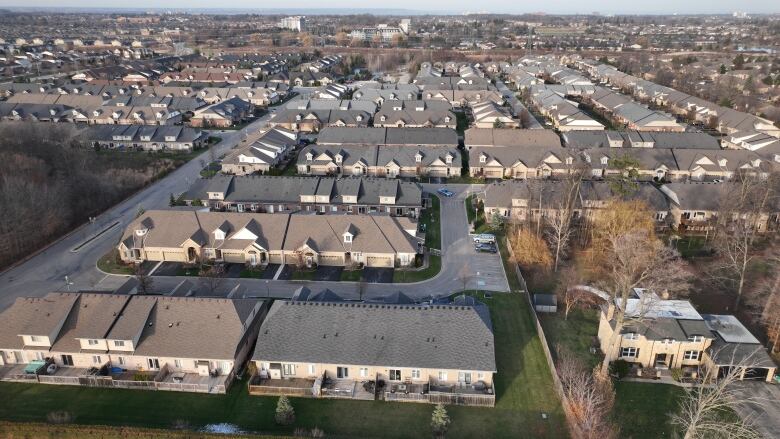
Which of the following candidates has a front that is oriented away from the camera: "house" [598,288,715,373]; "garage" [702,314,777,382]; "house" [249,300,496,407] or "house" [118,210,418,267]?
"house" [249,300,496,407]

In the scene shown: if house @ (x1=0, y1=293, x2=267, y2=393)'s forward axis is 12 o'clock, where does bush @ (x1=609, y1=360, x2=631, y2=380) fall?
The bush is roughly at 4 o'clock from the house.

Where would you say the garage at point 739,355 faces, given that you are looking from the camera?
facing the viewer

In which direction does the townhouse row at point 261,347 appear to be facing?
away from the camera

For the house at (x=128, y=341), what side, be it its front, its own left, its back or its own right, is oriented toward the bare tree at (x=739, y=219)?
right

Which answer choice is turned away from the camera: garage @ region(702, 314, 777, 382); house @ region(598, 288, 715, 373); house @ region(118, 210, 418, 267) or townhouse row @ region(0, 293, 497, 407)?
the townhouse row

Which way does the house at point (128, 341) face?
away from the camera

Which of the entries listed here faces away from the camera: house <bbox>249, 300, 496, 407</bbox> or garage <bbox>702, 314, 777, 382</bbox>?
house <bbox>249, 300, 496, 407</bbox>

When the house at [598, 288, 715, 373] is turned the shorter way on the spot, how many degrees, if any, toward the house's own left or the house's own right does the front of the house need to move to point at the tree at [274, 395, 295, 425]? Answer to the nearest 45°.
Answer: approximately 45° to the house's own right

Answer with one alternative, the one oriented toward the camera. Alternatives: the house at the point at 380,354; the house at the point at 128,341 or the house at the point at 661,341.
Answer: the house at the point at 661,341

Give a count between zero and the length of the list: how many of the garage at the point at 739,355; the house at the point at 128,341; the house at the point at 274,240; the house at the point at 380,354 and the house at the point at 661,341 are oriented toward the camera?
3

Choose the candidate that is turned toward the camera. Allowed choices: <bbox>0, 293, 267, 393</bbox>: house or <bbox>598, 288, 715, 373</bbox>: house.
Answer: <bbox>598, 288, 715, 373</bbox>: house

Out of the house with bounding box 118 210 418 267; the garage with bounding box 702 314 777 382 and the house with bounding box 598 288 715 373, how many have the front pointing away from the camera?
0

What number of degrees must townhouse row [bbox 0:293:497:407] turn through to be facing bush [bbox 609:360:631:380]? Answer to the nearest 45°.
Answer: approximately 90° to its right

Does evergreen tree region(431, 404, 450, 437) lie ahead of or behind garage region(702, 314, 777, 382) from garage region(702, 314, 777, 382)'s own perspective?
ahead

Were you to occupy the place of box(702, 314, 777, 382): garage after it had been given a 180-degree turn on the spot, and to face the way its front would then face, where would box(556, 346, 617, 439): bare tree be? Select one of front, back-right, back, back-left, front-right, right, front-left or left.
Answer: back-left

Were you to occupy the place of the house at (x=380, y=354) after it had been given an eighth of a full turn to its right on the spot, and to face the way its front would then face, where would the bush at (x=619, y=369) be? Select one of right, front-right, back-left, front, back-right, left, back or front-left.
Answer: front-right

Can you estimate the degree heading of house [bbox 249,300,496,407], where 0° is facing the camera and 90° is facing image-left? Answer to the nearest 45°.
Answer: approximately 180°

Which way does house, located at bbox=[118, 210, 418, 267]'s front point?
toward the camera

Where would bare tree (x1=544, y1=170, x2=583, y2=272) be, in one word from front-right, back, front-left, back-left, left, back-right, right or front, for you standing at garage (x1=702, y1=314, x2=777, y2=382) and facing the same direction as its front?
back-right
